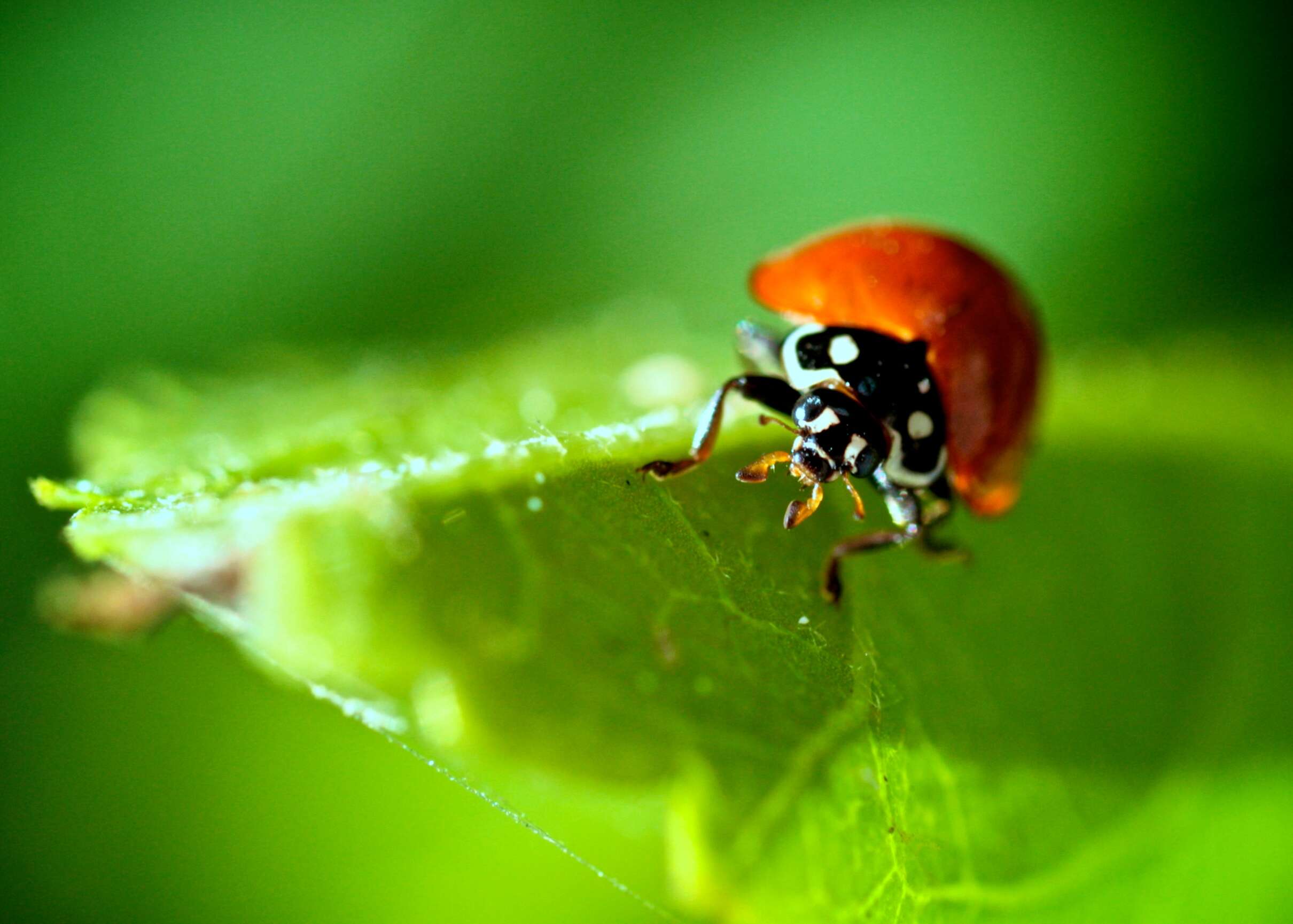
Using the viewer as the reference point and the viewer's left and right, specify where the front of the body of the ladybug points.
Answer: facing the viewer and to the left of the viewer
